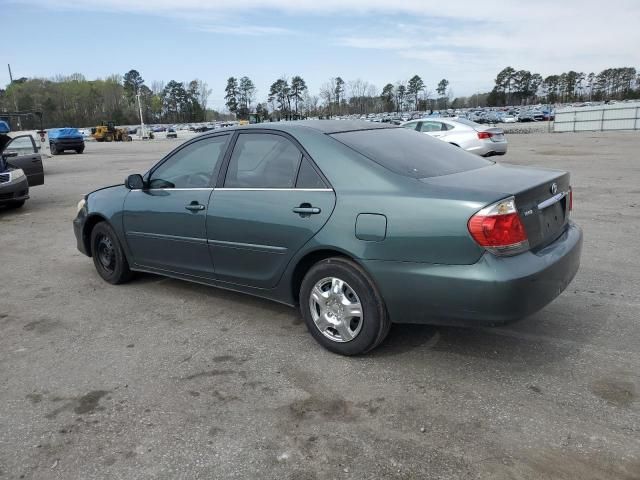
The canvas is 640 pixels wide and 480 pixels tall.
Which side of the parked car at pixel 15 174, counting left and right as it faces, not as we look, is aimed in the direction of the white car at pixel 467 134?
left

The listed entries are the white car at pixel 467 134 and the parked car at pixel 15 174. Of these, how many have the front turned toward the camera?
1

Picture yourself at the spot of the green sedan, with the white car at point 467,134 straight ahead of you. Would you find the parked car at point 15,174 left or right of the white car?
left

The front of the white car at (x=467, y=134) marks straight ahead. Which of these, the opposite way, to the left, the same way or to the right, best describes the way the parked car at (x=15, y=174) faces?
the opposite way

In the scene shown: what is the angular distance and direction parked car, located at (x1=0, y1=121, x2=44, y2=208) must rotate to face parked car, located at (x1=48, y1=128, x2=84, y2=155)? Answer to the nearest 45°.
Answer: approximately 180°

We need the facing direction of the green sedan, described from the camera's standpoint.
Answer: facing away from the viewer and to the left of the viewer

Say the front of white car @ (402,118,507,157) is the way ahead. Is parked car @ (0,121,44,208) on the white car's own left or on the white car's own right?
on the white car's own left

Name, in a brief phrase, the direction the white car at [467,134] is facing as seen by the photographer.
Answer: facing away from the viewer and to the left of the viewer
